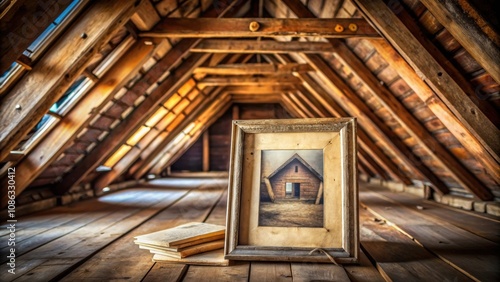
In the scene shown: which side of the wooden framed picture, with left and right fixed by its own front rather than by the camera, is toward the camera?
front
